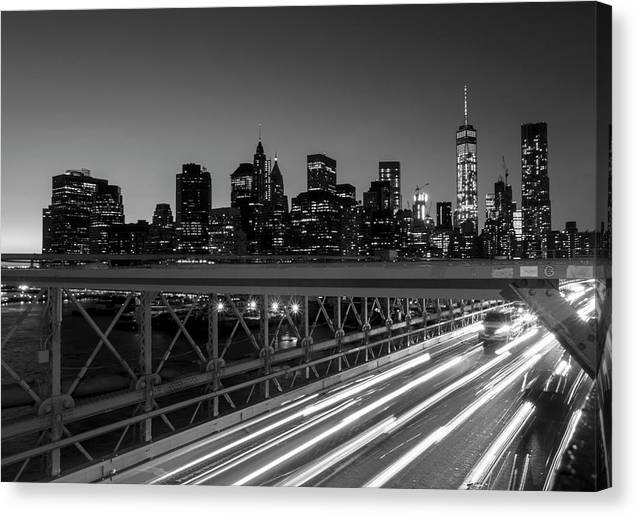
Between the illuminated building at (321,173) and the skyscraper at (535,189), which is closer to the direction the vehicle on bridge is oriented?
the illuminated building

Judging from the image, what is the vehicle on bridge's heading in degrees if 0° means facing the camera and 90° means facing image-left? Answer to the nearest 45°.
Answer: approximately 45°
